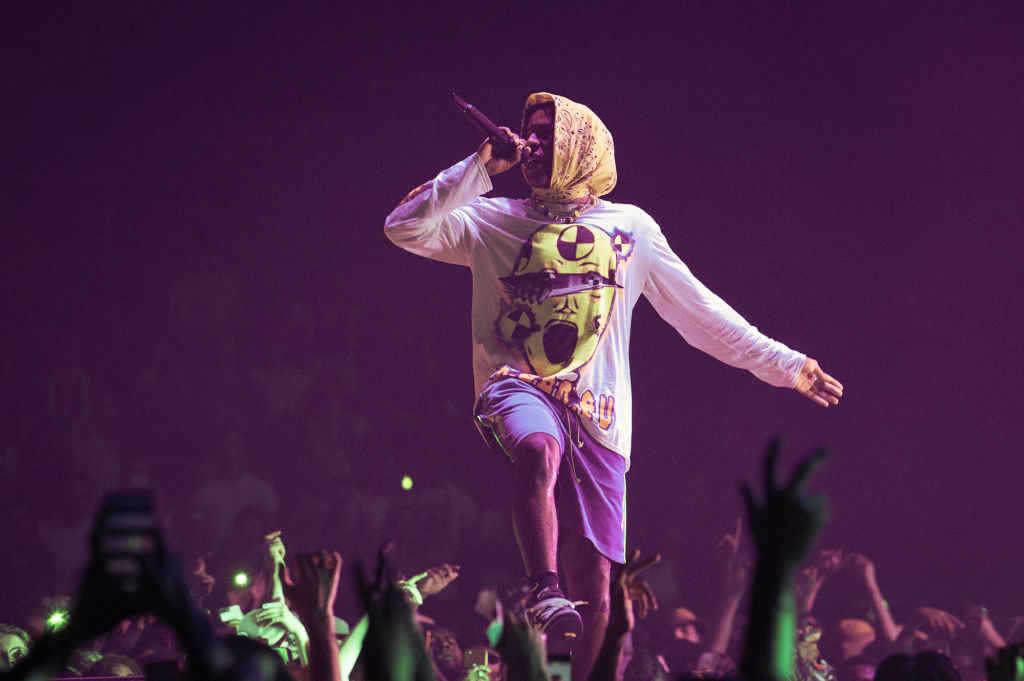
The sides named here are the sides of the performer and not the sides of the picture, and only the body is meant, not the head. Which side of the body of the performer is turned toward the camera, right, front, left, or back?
front

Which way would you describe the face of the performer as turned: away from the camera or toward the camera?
toward the camera
